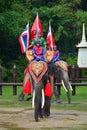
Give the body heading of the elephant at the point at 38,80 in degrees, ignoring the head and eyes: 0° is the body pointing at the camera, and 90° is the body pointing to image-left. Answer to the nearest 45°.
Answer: approximately 0°
